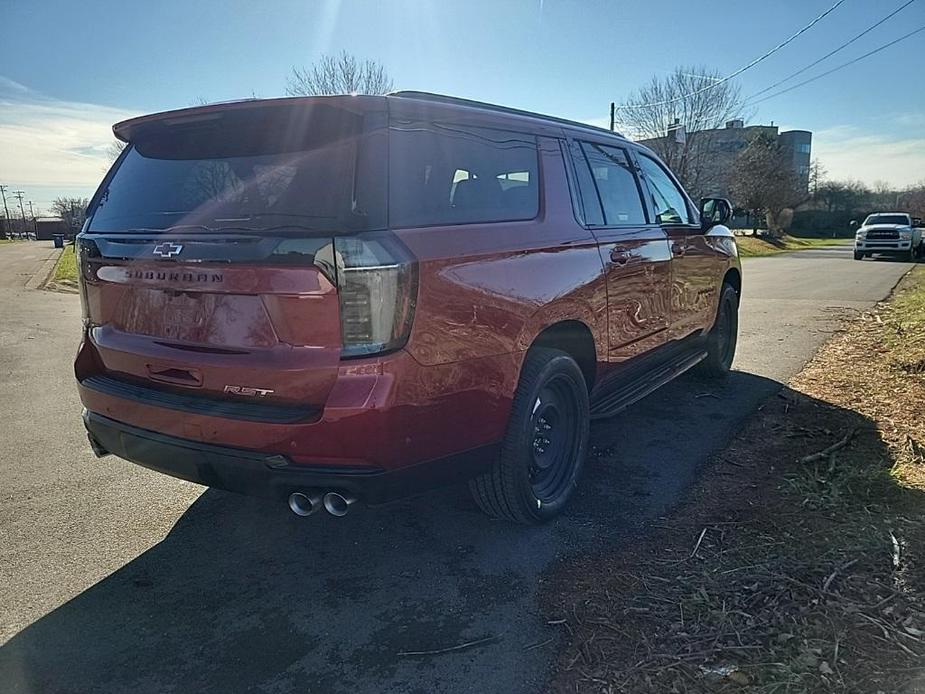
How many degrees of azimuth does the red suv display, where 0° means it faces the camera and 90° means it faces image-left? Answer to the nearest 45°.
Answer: approximately 225°

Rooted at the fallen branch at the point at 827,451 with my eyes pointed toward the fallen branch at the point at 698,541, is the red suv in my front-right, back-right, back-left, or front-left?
front-right

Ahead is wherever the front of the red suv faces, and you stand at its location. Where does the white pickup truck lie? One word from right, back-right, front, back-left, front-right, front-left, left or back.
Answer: front

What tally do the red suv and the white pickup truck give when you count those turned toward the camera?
1

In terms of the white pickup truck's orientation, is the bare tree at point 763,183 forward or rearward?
rearward

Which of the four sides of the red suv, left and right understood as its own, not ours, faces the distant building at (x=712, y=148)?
front

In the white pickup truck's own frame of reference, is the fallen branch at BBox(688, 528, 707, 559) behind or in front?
in front

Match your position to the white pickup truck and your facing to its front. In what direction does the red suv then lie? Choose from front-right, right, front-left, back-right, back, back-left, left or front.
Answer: front

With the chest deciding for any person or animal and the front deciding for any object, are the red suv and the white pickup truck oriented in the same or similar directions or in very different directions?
very different directions

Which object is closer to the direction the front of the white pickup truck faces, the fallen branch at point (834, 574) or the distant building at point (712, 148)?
the fallen branch

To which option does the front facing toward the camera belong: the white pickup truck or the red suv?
the white pickup truck

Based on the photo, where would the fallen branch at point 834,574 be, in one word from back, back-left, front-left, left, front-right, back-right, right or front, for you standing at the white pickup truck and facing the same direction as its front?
front

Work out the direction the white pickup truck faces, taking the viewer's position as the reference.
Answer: facing the viewer

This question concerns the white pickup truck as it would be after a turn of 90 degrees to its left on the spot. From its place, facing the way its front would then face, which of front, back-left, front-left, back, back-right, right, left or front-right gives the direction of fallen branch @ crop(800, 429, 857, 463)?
right

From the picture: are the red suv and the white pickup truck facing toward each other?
yes

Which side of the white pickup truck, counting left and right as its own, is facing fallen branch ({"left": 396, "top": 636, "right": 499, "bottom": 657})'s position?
front
